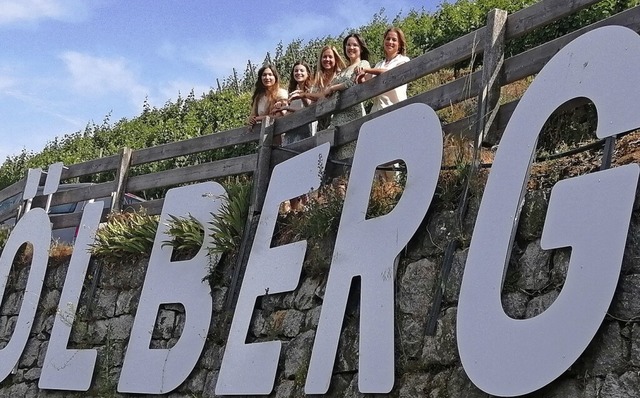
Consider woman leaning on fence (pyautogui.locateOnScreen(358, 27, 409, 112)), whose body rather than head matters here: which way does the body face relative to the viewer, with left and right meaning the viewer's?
facing the viewer and to the left of the viewer

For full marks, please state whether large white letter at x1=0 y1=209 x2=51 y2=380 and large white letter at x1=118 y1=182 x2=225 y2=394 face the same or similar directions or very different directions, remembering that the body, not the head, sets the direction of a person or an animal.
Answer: same or similar directions

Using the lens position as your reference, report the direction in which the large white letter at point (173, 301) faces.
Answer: facing the viewer

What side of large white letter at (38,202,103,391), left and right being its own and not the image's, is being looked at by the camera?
front

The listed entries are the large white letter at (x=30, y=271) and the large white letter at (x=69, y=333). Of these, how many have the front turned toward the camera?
2

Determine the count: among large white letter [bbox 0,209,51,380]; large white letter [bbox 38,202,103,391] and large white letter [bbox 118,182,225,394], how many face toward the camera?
3

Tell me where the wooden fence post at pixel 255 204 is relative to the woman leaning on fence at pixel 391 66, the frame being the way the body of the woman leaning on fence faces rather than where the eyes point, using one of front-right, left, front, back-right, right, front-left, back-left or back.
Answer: right

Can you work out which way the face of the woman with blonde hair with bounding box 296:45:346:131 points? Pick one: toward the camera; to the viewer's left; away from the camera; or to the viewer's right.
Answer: toward the camera

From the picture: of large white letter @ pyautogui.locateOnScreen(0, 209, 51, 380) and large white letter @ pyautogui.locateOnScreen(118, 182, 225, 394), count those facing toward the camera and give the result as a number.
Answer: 2

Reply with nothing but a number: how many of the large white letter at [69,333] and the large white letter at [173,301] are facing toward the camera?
2

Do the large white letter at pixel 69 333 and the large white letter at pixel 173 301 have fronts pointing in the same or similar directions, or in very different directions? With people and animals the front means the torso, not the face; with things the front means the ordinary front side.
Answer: same or similar directions

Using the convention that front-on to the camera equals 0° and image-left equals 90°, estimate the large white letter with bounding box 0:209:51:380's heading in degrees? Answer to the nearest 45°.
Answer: approximately 0°
